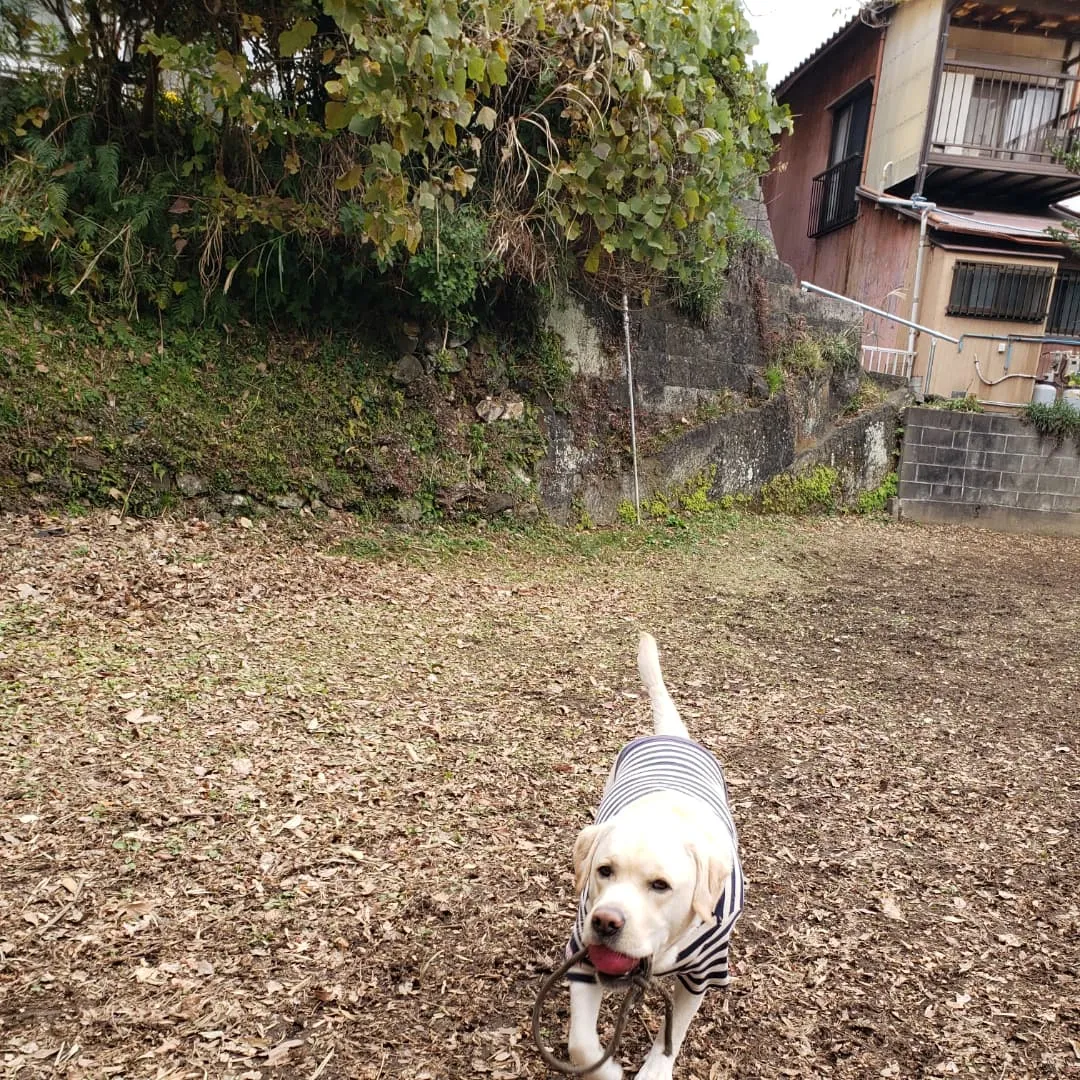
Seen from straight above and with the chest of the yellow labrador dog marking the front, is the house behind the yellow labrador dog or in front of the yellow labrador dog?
behind

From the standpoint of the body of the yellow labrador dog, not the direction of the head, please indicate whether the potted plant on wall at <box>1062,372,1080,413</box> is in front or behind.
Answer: behind

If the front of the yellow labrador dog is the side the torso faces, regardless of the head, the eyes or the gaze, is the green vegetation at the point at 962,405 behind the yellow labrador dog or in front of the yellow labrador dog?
behind

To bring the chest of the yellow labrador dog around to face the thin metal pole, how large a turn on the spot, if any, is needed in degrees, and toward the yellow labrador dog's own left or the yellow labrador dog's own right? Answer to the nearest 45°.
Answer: approximately 180°

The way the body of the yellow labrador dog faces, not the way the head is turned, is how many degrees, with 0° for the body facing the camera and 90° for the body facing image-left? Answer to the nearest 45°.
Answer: approximately 0°

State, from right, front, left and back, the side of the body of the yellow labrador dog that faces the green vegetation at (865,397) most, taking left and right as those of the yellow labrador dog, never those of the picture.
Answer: back

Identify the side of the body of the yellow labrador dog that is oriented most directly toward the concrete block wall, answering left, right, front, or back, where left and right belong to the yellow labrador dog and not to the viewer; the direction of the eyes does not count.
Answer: back
